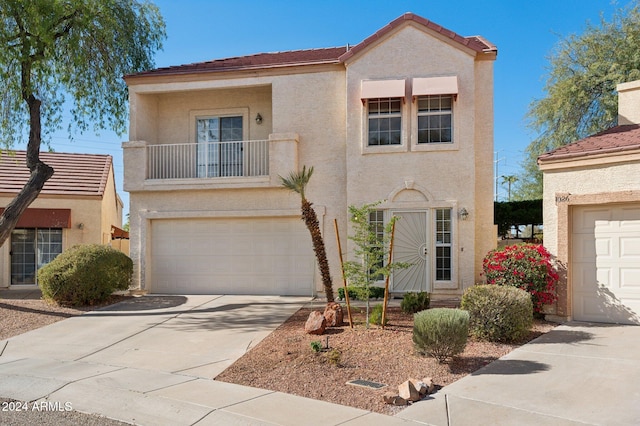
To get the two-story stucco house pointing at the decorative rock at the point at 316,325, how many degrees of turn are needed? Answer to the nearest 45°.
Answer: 0° — it already faces it

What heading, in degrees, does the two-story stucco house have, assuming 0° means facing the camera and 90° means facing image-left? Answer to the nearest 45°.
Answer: approximately 0°

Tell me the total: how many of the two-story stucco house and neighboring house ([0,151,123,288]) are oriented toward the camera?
2

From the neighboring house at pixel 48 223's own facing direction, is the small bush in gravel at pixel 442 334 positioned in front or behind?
in front

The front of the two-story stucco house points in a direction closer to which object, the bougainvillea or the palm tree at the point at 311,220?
the palm tree

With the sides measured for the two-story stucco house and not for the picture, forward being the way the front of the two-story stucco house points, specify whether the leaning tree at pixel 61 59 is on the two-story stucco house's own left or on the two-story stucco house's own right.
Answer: on the two-story stucco house's own right

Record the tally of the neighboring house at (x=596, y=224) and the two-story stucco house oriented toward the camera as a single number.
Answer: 2

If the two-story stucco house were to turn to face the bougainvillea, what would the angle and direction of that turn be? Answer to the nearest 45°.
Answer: approximately 45° to its left

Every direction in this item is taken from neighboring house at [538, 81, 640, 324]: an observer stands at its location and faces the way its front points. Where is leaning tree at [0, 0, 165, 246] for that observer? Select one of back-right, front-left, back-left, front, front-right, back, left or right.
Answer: right

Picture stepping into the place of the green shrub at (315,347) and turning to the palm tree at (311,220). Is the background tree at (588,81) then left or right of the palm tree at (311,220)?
right

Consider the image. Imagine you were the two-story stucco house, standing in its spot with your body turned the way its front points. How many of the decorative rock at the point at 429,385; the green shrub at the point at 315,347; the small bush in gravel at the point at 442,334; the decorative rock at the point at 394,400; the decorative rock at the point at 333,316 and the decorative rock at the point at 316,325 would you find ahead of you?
6

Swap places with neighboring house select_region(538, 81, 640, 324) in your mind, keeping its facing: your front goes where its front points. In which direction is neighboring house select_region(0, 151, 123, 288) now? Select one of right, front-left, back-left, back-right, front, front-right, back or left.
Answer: right

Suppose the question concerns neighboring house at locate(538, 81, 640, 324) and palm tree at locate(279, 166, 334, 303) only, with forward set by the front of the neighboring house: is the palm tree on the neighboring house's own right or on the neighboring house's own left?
on the neighboring house's own right
